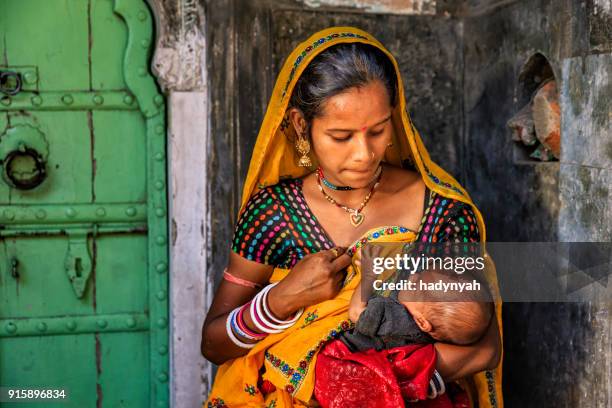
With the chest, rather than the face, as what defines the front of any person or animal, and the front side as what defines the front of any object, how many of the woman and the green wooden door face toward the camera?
2

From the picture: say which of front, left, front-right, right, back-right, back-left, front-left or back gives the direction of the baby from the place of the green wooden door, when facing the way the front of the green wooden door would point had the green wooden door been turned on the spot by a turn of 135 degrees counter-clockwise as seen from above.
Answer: right

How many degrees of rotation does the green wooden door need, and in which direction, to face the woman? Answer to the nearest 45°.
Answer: approximately 45° to its left

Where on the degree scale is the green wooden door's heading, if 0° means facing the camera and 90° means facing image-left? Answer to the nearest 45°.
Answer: approximately 0°

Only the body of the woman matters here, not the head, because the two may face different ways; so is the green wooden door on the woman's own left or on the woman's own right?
on the woman's own right
